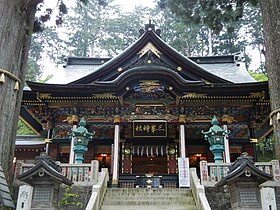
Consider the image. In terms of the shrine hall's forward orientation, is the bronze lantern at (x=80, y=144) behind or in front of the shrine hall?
in front

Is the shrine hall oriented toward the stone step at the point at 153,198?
yes

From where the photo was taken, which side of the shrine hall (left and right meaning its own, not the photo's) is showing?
front

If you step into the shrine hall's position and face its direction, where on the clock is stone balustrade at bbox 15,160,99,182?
The stone balustrade is roughly at 1 o'clock from the shrine hall.

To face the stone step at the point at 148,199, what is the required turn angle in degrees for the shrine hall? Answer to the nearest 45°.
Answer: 0° — it already faces it

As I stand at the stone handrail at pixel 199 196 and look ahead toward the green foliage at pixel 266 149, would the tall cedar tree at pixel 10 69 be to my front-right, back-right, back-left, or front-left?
back-left

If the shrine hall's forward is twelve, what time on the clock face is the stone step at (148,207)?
The stone step is roughly at 12 o'clock from the shrine hall.

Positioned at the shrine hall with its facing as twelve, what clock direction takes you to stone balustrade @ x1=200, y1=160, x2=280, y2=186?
The stone balustrade is roughly at 11 o'clock from the shrine hall.

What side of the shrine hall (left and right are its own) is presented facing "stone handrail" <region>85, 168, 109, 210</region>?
front
